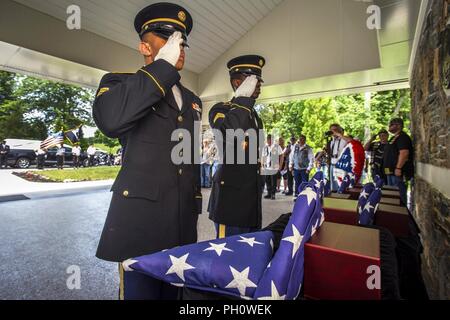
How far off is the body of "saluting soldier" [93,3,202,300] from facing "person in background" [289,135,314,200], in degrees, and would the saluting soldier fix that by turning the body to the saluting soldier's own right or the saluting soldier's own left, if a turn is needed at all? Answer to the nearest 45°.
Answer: approximately 90° to the saluting soldier's own left

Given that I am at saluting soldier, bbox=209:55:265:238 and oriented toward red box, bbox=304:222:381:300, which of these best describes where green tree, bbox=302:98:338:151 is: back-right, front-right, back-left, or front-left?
back-left

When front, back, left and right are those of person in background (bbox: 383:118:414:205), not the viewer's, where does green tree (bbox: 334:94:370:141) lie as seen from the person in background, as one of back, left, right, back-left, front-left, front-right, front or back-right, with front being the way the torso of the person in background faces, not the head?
back-right

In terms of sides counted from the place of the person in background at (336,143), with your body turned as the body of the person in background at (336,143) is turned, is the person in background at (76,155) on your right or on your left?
on your right

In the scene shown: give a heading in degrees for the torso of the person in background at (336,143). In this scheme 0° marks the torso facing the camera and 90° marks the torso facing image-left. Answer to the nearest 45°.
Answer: approximately 45°

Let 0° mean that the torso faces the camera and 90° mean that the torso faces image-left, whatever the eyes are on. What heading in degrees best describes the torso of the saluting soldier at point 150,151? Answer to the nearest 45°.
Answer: approximately 315°

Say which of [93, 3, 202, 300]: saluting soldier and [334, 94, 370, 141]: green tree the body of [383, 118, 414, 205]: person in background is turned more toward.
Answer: the saluting soldier

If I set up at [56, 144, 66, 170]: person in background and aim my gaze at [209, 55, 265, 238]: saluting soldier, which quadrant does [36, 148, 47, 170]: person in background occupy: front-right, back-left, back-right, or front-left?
back-right

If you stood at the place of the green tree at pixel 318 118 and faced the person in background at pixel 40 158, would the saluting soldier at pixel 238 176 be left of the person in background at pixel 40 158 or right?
left
